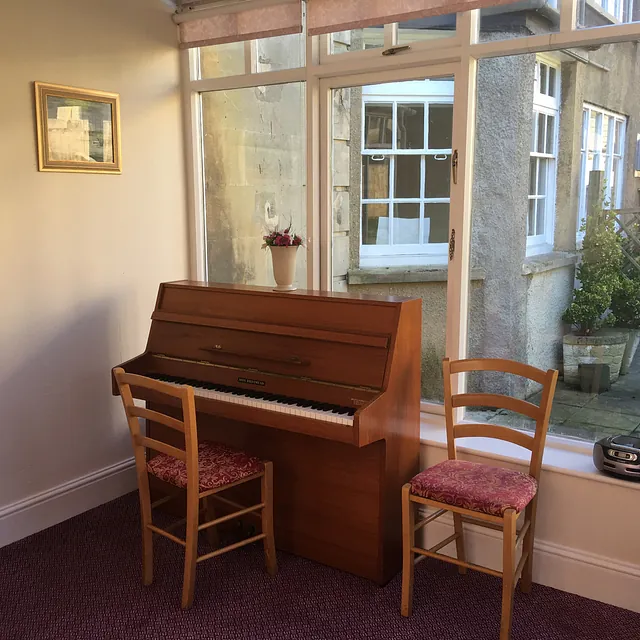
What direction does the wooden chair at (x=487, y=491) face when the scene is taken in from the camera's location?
facing the viewer and to the left of the viewer

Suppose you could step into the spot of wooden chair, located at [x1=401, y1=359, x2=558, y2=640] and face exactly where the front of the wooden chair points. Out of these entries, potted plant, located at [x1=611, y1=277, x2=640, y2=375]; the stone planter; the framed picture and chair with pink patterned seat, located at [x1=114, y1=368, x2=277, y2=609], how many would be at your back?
2

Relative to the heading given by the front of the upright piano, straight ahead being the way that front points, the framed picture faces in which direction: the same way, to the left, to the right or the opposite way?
to the left

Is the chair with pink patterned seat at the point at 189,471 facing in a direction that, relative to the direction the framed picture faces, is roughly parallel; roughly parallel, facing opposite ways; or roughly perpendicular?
roughly perpendicular

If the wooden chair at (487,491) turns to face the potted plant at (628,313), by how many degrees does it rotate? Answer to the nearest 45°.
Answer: approximately 180°

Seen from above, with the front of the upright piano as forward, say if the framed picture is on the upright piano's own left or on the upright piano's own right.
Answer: on the upright piano's own right

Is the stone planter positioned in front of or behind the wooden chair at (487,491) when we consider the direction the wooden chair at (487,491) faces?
behind

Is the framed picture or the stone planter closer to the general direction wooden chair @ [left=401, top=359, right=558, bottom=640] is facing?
the framed picture

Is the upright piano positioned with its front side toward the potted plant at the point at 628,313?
no

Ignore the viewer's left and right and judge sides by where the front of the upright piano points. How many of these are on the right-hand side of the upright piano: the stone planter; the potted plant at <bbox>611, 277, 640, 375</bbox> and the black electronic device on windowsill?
0

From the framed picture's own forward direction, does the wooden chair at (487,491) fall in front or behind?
in front

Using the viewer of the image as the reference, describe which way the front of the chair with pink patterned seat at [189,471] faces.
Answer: facing away from the viewer and to the right of the viewer

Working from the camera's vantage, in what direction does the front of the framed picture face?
facing the viewer and to the right of the viewer

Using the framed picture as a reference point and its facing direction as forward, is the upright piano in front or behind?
in front

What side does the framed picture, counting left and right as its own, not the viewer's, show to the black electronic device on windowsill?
front
